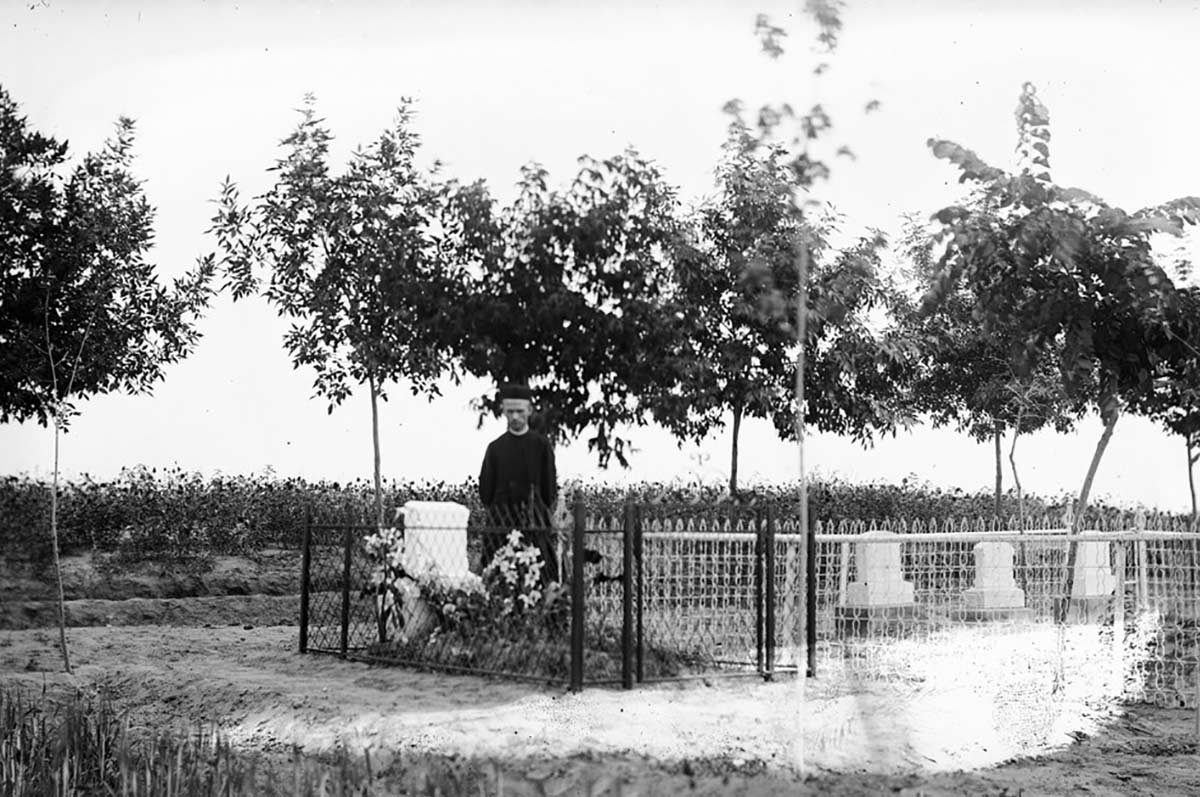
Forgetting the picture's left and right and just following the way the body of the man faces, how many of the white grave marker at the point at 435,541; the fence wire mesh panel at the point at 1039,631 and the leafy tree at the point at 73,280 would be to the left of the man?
1

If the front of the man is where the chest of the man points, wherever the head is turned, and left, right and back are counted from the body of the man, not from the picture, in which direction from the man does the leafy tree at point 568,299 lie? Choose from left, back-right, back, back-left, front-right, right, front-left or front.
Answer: back

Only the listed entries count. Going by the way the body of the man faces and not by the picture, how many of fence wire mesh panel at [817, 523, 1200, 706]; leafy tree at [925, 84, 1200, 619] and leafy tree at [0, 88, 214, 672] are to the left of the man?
2

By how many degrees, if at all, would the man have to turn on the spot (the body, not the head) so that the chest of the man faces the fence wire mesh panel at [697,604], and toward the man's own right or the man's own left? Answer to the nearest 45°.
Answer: approximately 90° to the man's own left

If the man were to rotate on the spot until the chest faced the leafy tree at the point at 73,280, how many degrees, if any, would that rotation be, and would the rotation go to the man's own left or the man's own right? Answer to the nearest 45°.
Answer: approximately 135° to the man's own right

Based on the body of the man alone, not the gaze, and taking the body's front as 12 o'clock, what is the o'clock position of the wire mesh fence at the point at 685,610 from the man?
The wire mesh fence is roughly at 11 o'clock from the man.

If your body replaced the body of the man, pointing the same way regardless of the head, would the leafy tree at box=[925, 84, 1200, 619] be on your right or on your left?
on your left

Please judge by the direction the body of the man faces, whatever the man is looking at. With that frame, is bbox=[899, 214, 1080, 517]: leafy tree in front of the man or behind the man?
behind

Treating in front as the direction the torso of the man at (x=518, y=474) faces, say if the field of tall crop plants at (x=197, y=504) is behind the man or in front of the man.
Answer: behind

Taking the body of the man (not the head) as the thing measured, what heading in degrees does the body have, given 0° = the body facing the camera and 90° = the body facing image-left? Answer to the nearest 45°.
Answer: approximately 0°

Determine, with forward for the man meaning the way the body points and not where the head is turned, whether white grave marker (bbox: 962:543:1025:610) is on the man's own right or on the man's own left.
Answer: on the man's own left

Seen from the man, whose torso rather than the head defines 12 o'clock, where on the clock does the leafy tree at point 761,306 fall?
The leafy tree is roughly at 7 o'clock from the man.
